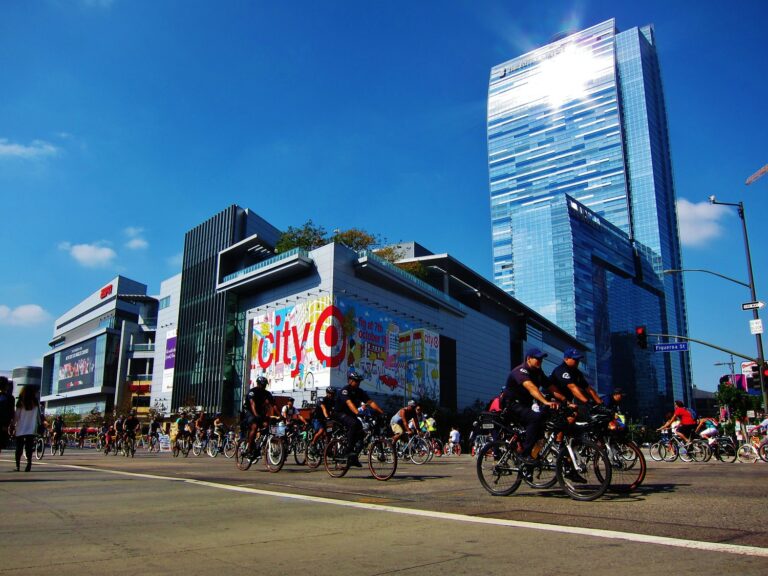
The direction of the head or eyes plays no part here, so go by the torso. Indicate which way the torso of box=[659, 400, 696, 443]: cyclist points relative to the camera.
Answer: to the viewer's left

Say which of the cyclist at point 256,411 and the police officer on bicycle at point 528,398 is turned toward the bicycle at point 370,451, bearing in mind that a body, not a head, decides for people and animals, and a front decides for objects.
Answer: the cyclist

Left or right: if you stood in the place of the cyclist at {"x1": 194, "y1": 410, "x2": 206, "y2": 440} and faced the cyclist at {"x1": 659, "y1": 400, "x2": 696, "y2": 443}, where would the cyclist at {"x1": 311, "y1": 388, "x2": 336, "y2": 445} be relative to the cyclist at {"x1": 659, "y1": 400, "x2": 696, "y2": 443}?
right

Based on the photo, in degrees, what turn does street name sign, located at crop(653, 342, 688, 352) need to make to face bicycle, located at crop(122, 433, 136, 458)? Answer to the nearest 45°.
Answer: approximately 45° to its right

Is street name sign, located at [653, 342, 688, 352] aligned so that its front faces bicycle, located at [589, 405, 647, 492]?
yes

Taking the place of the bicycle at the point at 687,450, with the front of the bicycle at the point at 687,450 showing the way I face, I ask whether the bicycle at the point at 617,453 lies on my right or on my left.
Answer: on my left

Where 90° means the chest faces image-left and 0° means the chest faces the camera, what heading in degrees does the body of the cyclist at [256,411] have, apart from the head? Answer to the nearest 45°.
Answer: approximately 315°

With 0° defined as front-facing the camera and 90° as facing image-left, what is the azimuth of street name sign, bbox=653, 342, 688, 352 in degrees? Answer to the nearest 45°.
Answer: approximately 0°
